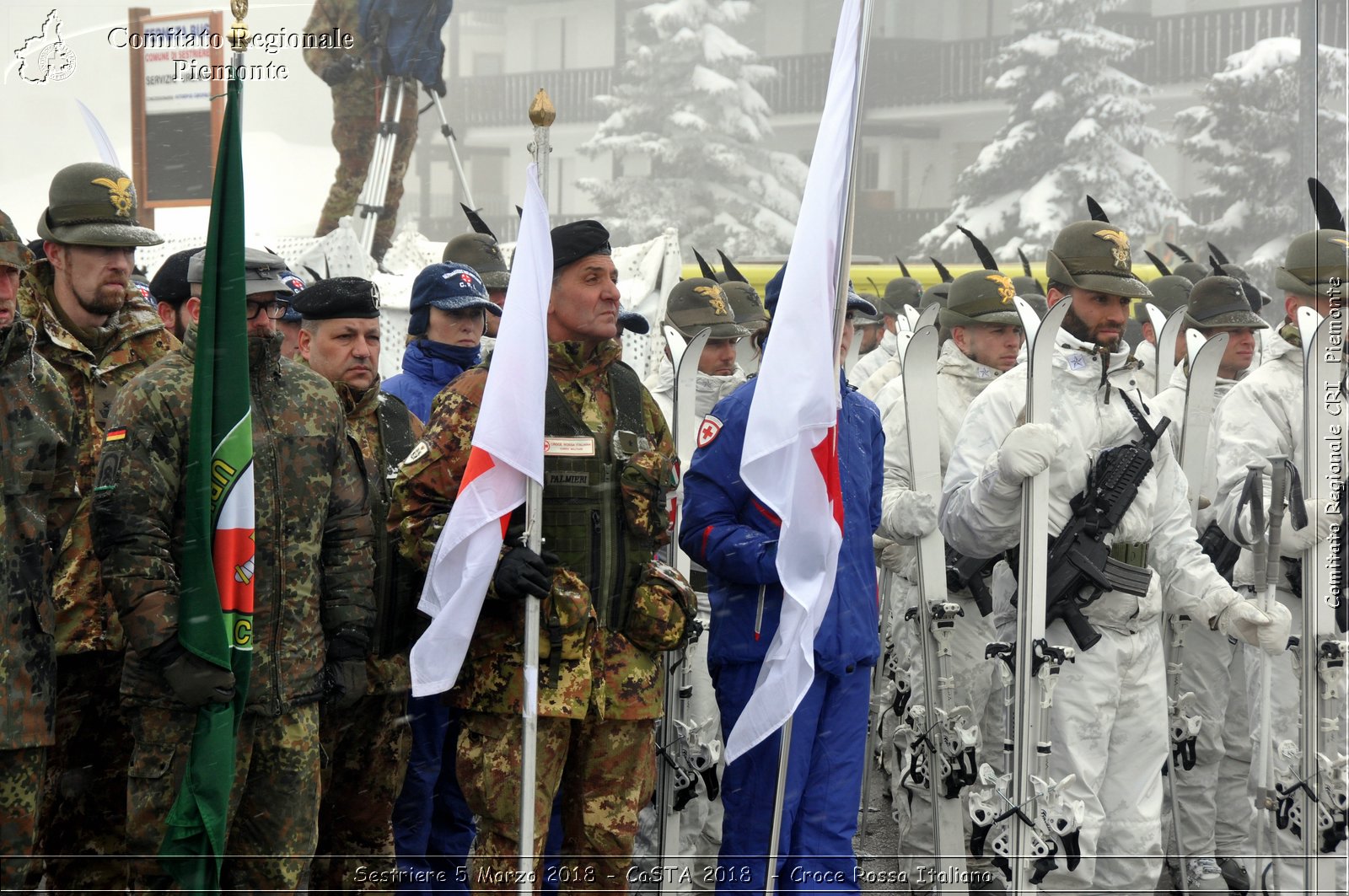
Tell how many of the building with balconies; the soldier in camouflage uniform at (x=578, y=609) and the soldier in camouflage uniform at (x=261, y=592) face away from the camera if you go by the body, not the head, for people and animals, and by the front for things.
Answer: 0

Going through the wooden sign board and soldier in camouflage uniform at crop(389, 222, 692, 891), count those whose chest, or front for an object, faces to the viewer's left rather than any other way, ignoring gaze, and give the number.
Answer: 0

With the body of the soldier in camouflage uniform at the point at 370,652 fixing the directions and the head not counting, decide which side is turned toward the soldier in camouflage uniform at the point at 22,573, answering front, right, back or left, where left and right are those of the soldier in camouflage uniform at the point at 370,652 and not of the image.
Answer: right

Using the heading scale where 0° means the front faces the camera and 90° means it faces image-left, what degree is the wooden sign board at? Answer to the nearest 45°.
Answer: approximately 0°

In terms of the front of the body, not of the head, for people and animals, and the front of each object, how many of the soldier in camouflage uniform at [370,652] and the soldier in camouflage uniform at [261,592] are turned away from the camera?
0

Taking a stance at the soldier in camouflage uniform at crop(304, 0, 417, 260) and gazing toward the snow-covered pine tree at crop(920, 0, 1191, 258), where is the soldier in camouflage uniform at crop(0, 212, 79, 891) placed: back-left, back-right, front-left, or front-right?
back-right

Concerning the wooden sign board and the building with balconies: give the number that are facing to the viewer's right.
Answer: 0

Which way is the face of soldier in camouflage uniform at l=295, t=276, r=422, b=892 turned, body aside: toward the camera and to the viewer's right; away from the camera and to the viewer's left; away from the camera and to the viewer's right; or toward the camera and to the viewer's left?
toward the camera and to the viewer's right

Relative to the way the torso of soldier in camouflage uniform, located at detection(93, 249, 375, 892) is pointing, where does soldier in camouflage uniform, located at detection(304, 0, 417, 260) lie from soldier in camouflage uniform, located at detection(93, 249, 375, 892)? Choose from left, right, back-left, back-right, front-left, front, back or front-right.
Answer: back-left

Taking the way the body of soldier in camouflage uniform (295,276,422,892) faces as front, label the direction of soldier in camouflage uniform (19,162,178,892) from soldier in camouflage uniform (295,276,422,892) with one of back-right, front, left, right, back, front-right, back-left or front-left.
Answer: back-right

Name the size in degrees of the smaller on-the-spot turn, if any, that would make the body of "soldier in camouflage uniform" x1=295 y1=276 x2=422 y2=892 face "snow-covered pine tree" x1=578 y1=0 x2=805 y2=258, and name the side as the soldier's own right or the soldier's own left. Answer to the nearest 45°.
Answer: approximately 135° to the soldier's own left

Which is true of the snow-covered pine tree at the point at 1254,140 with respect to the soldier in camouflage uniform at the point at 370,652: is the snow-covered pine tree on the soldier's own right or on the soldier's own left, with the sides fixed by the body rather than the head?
on the soldier's own left

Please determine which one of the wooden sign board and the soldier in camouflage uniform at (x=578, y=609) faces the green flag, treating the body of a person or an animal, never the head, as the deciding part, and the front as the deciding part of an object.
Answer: the wooden sign board

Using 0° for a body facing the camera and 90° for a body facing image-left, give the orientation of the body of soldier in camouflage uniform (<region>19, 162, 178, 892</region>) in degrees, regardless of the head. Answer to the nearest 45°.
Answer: approximately 315°
